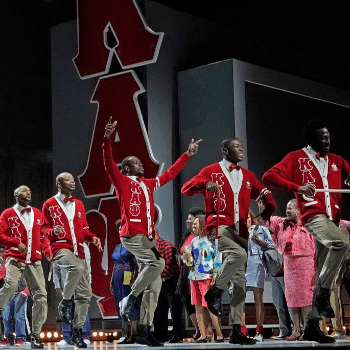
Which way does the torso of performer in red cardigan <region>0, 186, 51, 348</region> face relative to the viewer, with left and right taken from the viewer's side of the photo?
facing the viewer and to the right of the viewer

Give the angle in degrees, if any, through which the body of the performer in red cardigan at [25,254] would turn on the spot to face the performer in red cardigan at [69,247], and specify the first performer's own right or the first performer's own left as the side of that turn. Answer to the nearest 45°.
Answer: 0° — they already face them

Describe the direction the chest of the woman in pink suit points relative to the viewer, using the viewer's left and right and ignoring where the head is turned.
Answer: facing the viewer and to the left of the viewer

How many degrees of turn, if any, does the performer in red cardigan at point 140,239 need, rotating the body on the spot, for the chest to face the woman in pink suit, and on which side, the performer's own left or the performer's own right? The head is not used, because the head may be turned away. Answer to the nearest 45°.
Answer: approximately 90° to the performer's own left

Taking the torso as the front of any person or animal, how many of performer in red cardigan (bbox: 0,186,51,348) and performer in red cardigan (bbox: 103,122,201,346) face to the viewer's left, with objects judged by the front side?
0

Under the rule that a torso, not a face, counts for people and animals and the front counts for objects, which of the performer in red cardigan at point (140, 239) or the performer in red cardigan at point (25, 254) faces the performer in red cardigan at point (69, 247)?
the performer in red cardigan at point (25, 254)

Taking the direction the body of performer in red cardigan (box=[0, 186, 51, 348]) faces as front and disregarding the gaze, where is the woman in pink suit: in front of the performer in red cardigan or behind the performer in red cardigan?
in front
